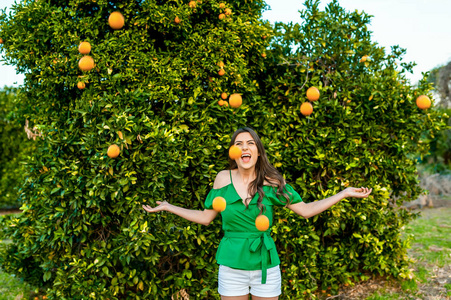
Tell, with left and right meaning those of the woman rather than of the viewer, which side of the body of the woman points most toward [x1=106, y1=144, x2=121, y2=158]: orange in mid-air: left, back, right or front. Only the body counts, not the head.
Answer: right

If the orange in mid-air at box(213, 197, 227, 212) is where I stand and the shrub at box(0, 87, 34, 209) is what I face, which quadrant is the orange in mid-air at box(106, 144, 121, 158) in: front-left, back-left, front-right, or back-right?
front-left

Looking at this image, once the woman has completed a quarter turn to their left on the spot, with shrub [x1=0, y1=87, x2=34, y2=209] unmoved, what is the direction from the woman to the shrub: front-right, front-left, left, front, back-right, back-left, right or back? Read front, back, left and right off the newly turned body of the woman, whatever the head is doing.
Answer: back-left

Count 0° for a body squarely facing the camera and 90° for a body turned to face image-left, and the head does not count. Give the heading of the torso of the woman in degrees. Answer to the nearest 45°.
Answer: approximately 0°
